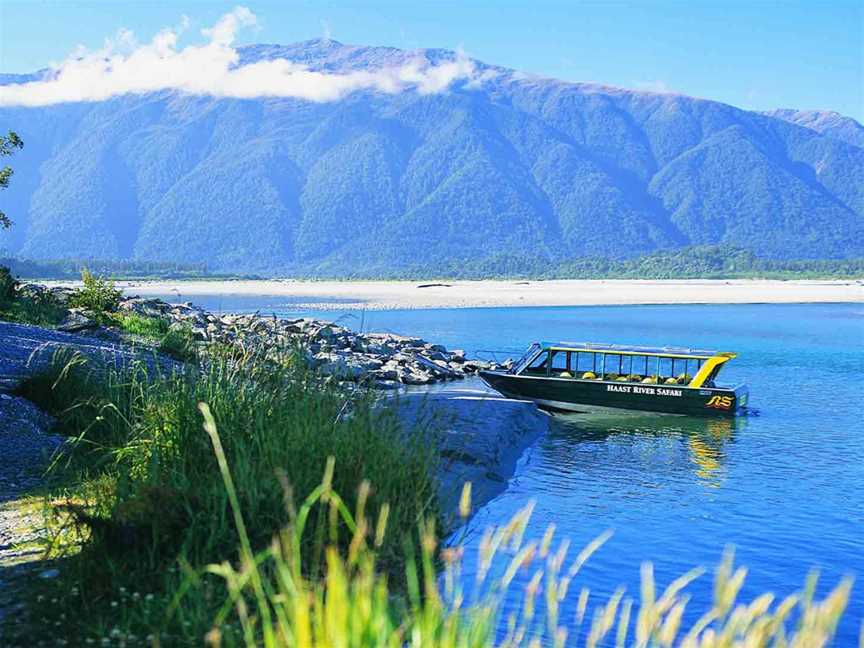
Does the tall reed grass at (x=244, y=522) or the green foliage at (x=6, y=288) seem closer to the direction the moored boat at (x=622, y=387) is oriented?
the green foliage

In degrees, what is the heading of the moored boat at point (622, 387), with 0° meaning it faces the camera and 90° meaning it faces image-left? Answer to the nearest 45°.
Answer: approximately 90°

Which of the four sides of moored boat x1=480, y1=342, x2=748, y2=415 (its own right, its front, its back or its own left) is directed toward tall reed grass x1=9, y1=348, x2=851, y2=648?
left

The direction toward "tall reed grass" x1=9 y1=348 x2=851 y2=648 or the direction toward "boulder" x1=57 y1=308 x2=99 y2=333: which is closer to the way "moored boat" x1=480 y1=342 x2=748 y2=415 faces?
the boulder

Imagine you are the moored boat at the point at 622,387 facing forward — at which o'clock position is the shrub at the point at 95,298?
The shrub is roughly at 12 o'clock from the moored boat.

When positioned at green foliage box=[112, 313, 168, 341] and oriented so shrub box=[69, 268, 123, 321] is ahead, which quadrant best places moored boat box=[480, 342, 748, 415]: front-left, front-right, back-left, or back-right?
back-right

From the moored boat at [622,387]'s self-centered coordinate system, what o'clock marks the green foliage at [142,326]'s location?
The green foliage is roughly at 12 o'clock from the moored boat.

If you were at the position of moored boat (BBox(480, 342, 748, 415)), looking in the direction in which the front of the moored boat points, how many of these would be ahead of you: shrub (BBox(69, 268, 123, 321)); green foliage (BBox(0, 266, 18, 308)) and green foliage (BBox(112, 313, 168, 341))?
3

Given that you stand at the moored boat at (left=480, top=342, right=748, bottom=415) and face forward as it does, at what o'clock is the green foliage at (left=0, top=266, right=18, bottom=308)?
The green foliage is roughly at 12 o'clock from the moored boat.
